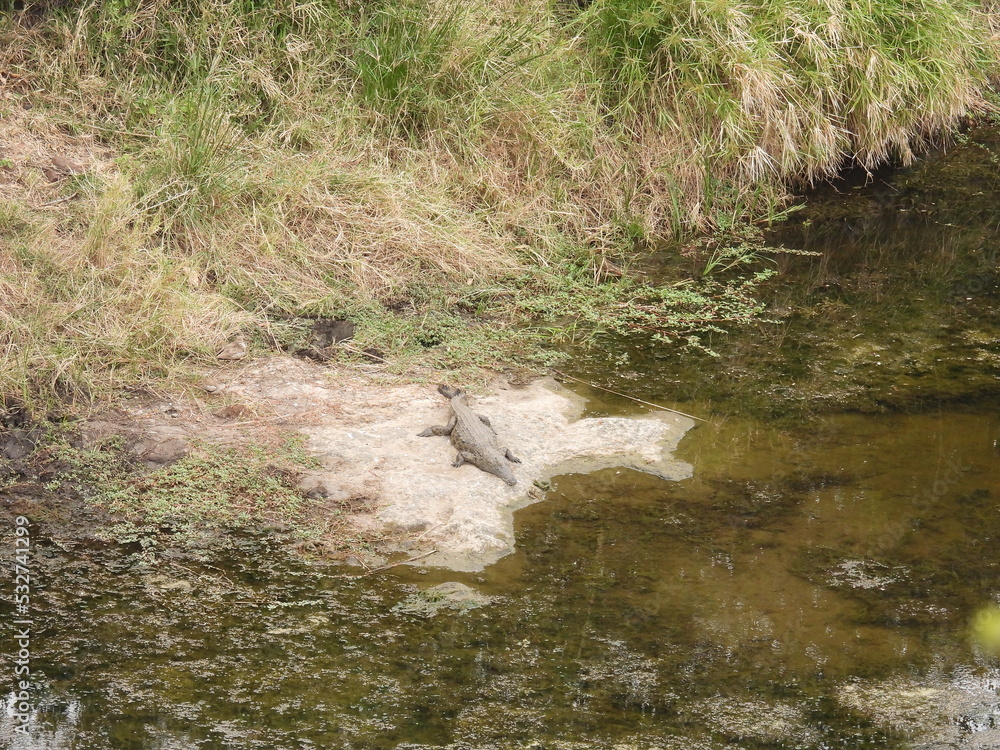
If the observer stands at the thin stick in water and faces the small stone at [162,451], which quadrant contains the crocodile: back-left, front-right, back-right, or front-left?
front-left

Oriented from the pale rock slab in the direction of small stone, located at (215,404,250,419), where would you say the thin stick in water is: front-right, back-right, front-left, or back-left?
back-right

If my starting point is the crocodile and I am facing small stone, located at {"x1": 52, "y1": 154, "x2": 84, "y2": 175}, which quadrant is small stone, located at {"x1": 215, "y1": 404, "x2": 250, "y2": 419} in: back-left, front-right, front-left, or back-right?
front-left

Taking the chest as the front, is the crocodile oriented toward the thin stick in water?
no

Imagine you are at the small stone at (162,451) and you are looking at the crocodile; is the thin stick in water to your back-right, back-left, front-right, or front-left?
front-left

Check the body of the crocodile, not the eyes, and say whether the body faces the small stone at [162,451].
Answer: no

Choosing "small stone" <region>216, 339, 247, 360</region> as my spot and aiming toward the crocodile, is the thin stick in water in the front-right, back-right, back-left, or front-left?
front-left

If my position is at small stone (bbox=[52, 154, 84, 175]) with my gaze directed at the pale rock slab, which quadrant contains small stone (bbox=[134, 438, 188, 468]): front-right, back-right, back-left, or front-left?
front-right
